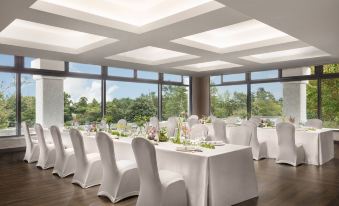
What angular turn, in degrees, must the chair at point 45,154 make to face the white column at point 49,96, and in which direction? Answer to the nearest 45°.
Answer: approximately 90° to its left

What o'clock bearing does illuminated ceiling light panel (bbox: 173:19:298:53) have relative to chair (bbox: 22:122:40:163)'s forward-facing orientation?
The illuminated ceiling light panel is roughly at 1 o'clock from the chair.

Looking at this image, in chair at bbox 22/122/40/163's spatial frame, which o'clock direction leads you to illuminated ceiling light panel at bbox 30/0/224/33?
The illuminated ceiling light panel is roughly at 2 o'clock from the chair.

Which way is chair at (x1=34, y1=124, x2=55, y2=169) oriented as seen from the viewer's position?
to the viewer's right

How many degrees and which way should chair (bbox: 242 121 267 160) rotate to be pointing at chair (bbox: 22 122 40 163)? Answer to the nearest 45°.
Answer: approximately 135° to its left

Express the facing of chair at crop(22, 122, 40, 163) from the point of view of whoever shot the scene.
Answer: facing to the right of the viewer

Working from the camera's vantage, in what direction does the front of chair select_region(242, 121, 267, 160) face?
facing away from the viewer and to the right of the viewer

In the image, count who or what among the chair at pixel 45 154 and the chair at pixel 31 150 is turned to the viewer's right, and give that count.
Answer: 2
